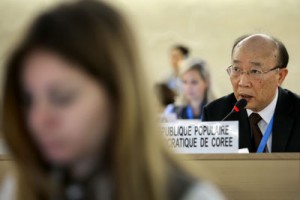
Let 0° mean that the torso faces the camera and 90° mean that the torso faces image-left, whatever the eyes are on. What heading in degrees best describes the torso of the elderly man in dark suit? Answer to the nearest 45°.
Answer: approximately 45°

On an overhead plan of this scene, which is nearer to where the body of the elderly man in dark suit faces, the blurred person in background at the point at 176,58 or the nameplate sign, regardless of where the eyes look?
the nameplate sign

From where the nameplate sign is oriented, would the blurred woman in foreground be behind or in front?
in front

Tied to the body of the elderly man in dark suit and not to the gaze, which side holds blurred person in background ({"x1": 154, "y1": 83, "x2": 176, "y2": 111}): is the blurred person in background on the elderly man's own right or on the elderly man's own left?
on the elderly man's own right

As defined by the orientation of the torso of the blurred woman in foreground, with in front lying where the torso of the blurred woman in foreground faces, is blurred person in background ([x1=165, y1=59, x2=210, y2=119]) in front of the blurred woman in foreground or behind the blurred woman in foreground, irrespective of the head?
behind

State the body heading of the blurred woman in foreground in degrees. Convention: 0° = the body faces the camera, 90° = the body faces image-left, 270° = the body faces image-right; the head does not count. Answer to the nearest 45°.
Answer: approximately 45°

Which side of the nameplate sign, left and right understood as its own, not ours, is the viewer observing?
front

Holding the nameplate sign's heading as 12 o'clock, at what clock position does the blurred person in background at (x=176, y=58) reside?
The blurred person in background is roughly at 6 o'clock from the nameplate sign.

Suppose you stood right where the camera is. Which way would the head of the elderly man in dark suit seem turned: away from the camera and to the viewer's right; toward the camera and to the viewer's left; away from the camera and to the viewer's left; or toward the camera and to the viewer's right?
toward the camera and to the viewer's left

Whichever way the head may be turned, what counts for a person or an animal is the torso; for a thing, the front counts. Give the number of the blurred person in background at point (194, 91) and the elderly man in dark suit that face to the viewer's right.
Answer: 0

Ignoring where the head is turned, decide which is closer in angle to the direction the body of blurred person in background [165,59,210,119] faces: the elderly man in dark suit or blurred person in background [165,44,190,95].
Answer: the elderly man in dark suit

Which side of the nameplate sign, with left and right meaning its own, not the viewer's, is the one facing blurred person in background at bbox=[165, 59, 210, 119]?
back

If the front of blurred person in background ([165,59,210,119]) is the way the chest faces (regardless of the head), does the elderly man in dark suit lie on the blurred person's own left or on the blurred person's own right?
on the blurred person's own left
